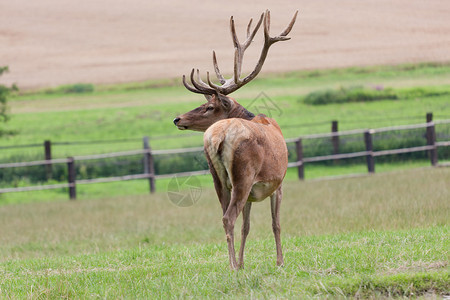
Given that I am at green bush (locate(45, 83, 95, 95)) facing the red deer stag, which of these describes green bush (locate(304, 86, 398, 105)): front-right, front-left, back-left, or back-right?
front-left

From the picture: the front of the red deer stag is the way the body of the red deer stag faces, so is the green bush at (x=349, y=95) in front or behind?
in front

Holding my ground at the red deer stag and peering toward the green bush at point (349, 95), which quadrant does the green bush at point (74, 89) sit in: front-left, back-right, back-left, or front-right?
front-left

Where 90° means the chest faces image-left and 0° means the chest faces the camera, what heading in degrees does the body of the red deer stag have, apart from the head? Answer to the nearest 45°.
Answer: approximately 225°

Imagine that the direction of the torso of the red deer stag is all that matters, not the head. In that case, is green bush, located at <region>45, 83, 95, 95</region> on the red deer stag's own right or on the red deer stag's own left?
on the red deer stag's own left

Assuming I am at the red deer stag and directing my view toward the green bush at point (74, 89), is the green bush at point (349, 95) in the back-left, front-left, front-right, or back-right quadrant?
front-right
